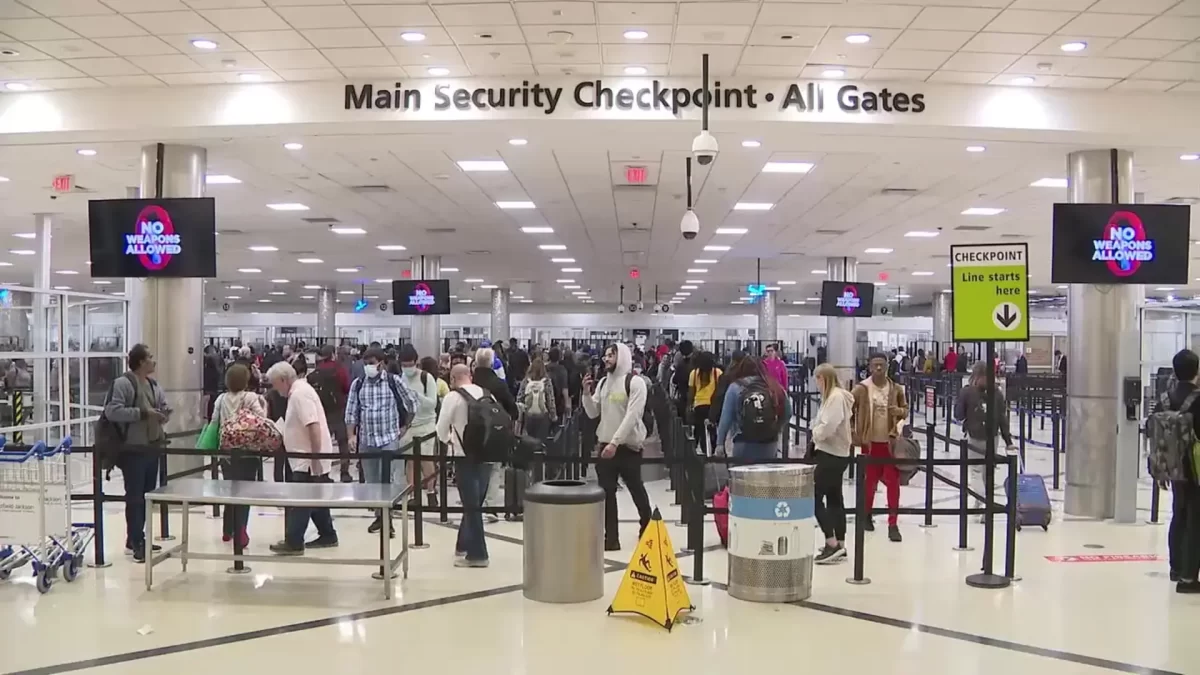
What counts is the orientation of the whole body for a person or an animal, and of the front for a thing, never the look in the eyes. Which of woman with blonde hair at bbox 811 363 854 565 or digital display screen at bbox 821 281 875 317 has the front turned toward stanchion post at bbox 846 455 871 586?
the digital display screen

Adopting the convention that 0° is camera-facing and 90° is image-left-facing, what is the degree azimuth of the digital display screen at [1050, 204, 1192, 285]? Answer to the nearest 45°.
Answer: approximately 0°

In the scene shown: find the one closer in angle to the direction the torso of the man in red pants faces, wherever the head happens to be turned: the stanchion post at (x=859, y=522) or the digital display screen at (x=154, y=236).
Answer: the stanchion post

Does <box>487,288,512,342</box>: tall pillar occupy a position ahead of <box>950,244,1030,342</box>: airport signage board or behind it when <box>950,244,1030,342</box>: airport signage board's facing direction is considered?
behind

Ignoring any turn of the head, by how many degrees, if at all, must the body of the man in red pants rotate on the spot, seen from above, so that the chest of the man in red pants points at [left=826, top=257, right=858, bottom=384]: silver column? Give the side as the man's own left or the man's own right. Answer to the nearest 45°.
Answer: approximately 180°

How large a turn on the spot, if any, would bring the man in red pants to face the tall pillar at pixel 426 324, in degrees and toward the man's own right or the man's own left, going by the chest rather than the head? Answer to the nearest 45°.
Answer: approximately 135° to the man's own right

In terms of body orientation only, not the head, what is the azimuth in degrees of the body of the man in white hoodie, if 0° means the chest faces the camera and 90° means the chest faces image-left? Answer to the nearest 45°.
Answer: approximately 45°
